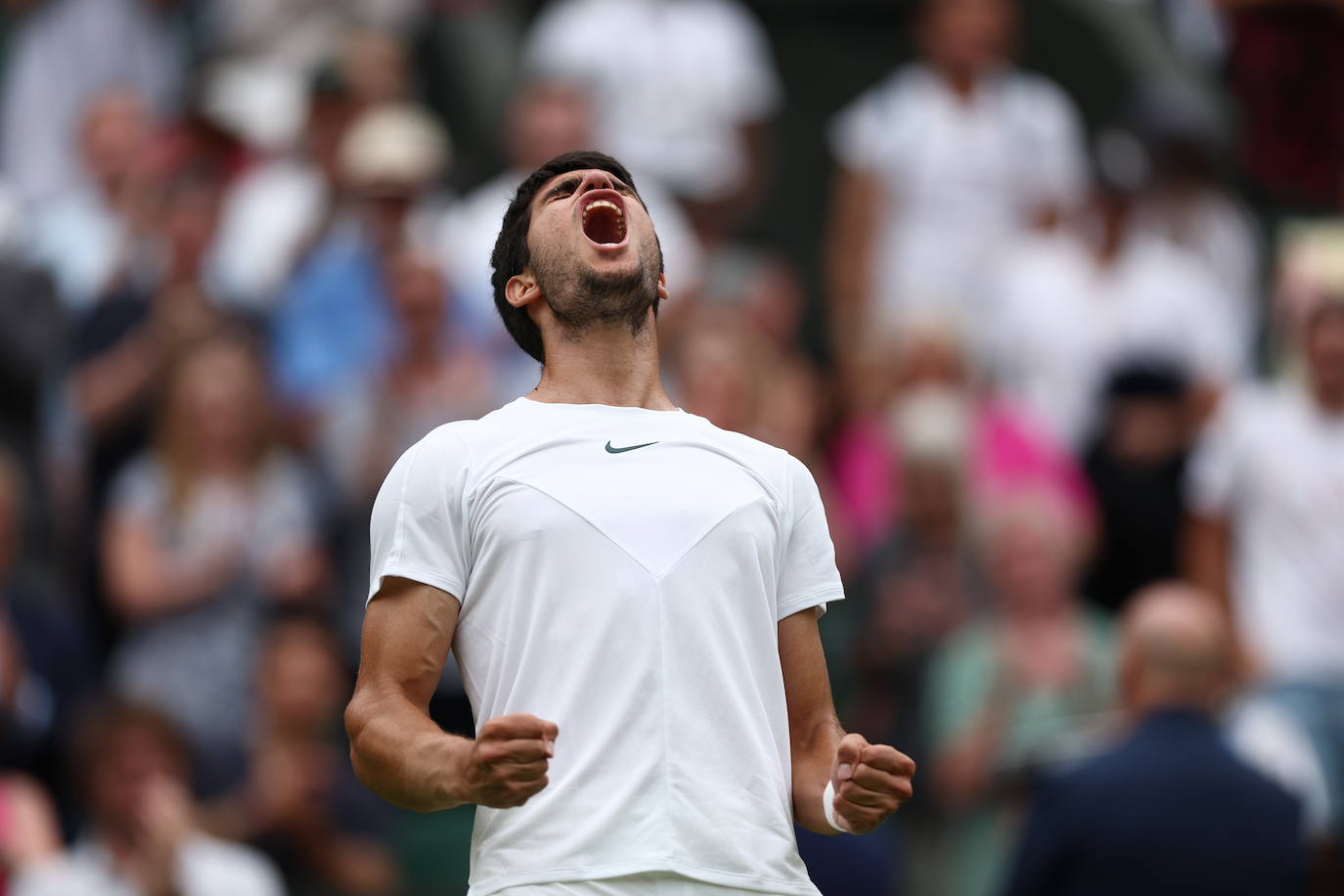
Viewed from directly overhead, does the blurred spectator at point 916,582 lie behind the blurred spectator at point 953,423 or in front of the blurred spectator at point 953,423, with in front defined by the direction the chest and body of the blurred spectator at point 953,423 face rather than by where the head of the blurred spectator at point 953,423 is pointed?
in front

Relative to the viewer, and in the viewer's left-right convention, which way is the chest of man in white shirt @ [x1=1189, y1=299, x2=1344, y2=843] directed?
facing the viewer

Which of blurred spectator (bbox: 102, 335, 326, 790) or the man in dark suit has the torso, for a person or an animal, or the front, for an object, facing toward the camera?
the blurred spectator

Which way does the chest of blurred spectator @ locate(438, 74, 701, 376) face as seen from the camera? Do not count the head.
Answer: toward the camera

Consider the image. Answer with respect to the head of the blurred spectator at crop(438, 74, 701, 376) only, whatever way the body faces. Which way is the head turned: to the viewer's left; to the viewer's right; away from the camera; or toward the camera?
toward the camera

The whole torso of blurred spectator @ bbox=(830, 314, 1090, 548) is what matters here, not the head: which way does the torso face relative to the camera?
toward the camera

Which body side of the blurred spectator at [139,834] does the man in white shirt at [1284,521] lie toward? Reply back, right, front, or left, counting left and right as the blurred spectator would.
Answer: left

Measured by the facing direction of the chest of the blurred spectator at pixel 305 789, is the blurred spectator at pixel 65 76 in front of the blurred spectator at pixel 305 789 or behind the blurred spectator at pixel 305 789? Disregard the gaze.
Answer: behind

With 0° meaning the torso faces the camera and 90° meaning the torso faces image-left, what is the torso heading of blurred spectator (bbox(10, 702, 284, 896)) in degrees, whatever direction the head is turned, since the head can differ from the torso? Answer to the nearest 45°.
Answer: approximately 0°

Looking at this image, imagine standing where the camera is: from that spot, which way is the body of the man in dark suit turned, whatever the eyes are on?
away from the camera

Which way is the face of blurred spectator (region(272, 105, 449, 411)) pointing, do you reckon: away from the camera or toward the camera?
toward the camera

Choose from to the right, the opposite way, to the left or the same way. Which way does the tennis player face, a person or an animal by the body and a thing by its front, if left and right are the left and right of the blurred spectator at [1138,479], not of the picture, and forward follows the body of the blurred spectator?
the same way

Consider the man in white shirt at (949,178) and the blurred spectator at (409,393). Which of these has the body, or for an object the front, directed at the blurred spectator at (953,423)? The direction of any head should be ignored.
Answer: the man in white shirt

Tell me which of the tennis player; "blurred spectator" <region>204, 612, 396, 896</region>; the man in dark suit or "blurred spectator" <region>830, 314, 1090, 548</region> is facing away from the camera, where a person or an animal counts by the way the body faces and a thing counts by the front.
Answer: the man in dark suit

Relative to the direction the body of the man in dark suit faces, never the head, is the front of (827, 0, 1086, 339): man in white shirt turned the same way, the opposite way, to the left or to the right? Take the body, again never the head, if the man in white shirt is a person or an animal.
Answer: the opposite way

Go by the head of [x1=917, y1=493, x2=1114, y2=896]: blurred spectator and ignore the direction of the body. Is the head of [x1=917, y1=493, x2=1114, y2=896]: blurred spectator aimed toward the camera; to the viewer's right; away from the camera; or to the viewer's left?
toward the camera

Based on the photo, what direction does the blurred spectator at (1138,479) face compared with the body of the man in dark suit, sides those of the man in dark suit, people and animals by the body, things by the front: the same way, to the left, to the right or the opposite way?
the opposite way

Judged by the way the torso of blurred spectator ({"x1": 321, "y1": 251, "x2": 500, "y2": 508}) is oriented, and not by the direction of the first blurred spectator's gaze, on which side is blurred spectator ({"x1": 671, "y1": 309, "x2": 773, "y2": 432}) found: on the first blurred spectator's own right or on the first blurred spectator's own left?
on the first blurred spectator's own left
